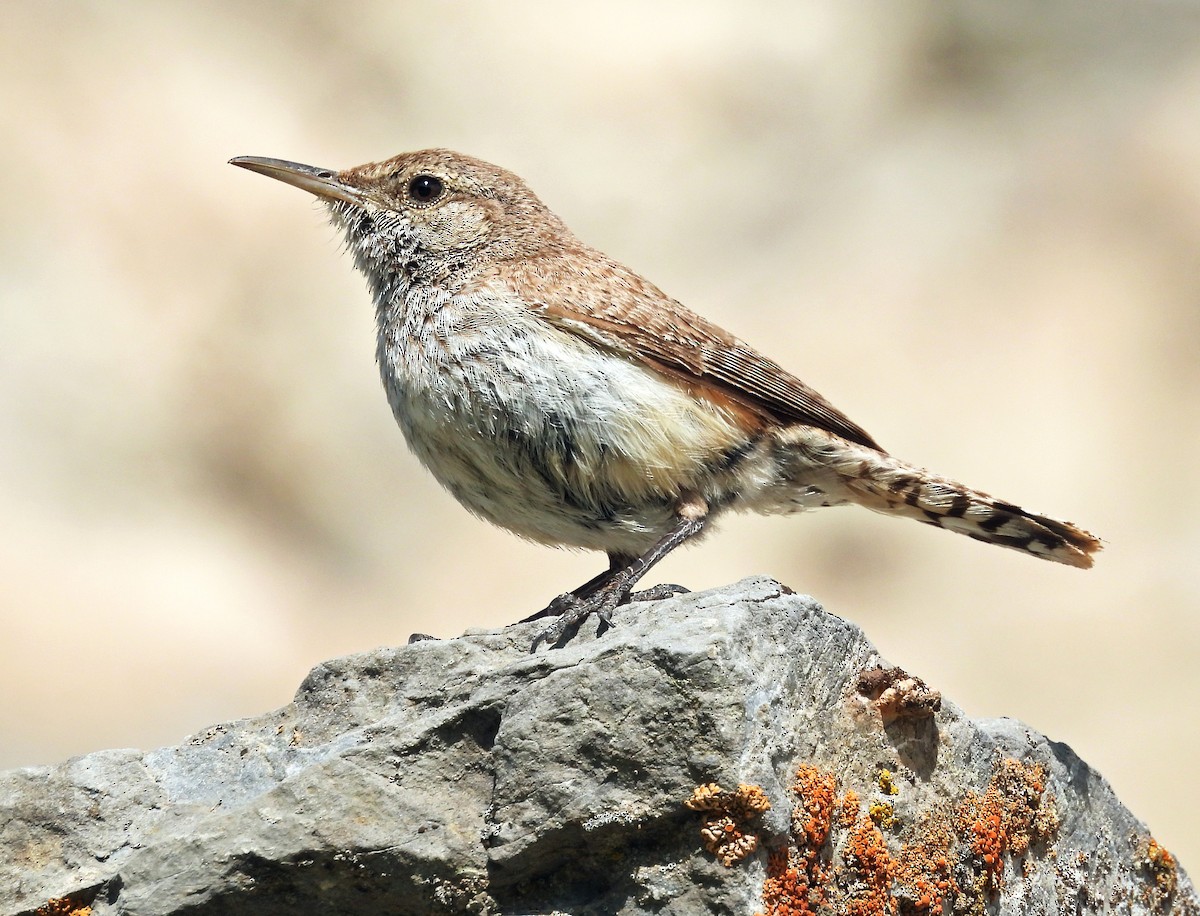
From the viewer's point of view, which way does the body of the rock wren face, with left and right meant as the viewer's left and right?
facing to the left of the viewer
